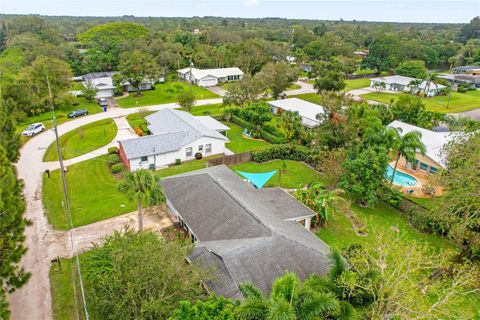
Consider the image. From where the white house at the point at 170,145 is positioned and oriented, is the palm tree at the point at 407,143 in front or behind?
behind

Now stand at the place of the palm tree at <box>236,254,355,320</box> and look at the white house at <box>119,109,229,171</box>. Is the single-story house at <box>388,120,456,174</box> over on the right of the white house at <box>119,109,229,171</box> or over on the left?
right
